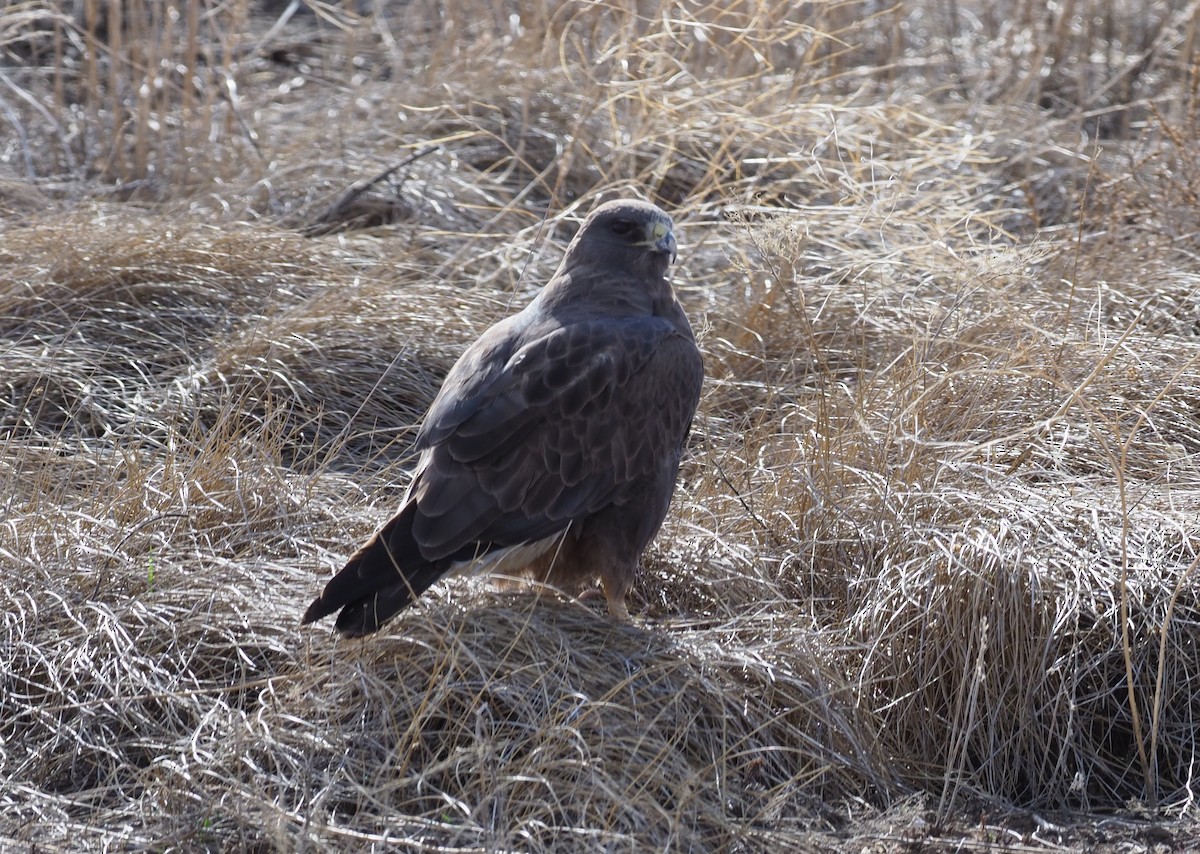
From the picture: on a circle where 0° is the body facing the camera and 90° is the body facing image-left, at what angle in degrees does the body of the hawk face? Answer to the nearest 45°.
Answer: approximately 270°
